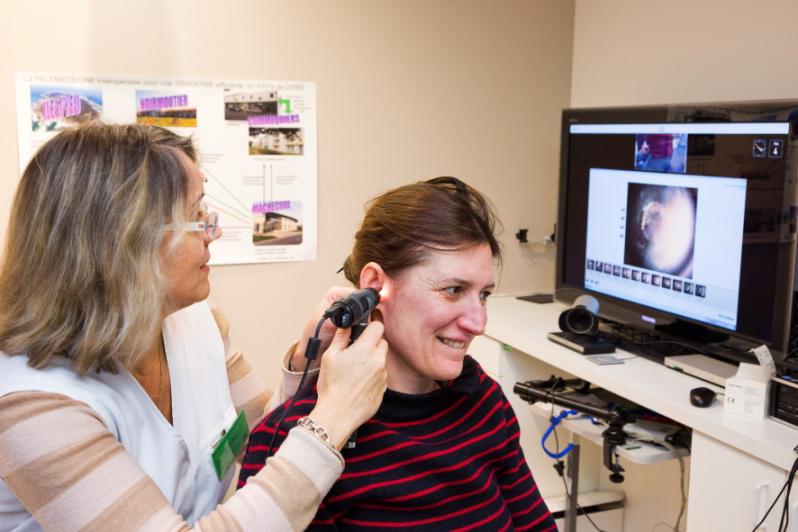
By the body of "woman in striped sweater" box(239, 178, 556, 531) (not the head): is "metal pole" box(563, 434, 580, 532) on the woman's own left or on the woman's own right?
on the woman's own left

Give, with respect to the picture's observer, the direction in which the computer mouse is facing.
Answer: facing away from the viewer and to the right of the viewer

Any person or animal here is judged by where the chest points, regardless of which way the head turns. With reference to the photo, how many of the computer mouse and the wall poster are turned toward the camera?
1

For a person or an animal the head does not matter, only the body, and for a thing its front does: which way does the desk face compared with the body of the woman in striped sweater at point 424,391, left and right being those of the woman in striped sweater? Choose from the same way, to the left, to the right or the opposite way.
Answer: to the right

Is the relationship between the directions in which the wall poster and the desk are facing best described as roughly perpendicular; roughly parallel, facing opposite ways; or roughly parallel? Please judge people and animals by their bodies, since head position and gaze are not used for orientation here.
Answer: roughly perpendicular

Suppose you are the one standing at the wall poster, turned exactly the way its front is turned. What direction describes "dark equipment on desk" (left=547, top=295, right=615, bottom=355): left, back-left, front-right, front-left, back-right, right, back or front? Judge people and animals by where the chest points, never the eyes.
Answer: front-left

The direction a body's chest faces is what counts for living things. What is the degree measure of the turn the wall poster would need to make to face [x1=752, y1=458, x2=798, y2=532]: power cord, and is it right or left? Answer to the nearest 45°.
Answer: approximately 45° to its left

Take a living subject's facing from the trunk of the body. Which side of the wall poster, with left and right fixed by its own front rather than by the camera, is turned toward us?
front

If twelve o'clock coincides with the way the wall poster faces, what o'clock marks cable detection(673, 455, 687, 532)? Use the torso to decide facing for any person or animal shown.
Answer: The cable is roughly at 10 o'clock from the wall poster.

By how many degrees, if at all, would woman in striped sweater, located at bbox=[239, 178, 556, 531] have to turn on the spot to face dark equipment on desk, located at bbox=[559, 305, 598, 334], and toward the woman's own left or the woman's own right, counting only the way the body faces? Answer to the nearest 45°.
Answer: approximately 90° to the woman's own left

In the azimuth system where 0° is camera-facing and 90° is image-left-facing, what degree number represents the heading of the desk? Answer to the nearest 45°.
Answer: approximately 45°

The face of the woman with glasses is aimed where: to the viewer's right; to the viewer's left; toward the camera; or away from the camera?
to the viewer's right

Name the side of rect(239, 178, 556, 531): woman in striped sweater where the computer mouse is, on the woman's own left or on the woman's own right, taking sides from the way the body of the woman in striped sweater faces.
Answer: on the woman's own left

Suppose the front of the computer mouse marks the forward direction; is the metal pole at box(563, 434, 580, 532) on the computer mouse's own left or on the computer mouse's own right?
on the computer mouse's own left
